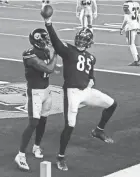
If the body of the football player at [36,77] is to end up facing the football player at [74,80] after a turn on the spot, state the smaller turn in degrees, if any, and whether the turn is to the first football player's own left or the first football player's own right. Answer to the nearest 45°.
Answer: approximately 45° to the first football player's own left

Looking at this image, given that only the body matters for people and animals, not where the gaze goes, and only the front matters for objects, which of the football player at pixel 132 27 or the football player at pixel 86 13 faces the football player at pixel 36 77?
the football player at pixel 86 13

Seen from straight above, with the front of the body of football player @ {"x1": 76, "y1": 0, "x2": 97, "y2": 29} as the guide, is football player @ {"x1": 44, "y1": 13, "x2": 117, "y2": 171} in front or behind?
in front

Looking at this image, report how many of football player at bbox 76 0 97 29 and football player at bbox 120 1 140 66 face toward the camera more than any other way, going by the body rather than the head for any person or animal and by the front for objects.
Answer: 1

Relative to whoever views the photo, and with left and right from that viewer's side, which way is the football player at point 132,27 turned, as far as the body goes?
facing away from the viewer and to the left of the viewer

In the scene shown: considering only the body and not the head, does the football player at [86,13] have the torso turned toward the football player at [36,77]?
yes

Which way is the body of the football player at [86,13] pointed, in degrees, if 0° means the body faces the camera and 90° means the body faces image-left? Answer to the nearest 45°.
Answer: approximately 0°
